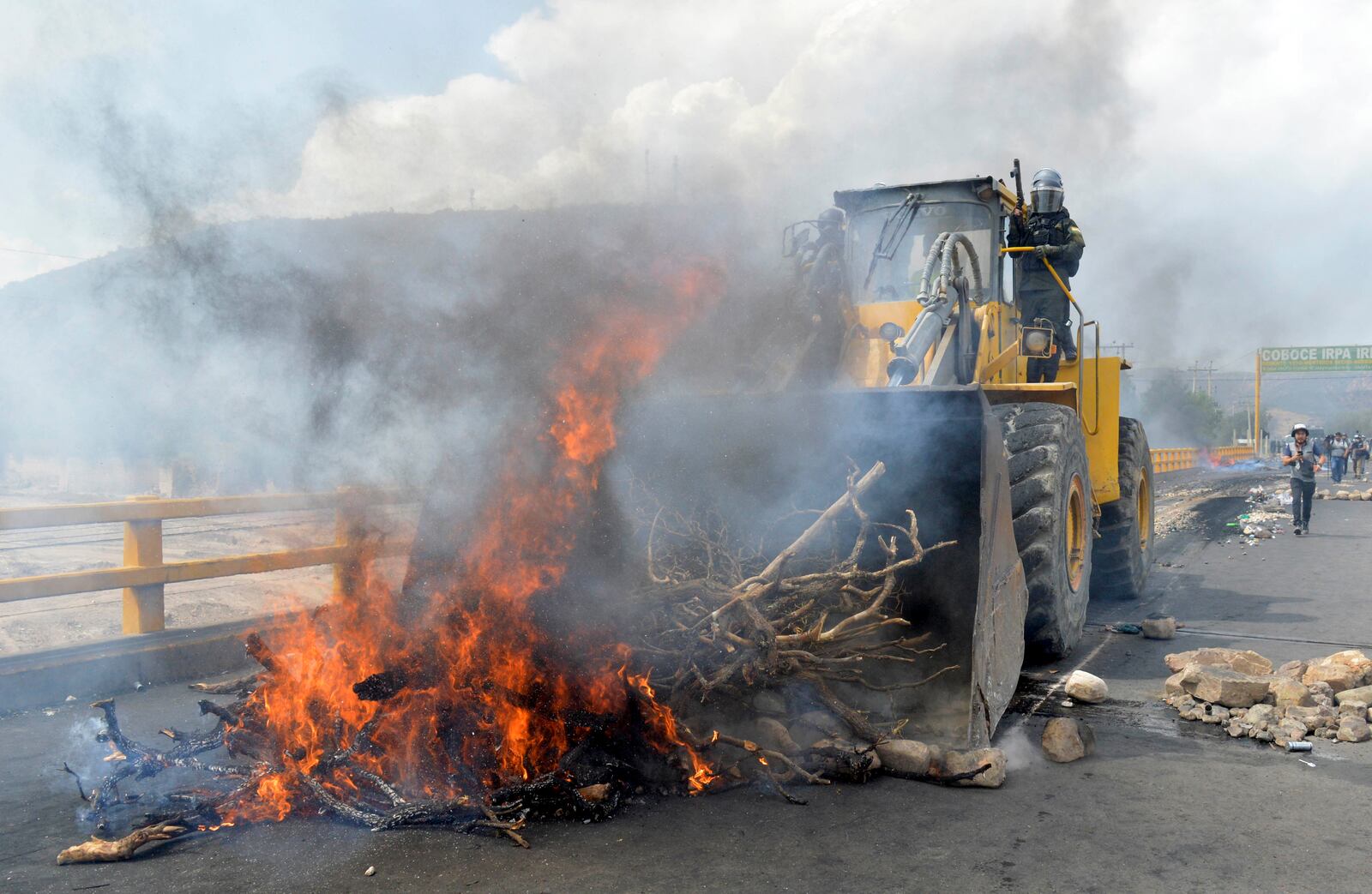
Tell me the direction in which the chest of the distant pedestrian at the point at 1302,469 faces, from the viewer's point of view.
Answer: toward the camera

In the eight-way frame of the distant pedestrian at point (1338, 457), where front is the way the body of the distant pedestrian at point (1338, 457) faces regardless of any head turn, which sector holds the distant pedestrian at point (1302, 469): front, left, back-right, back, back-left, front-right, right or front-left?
front

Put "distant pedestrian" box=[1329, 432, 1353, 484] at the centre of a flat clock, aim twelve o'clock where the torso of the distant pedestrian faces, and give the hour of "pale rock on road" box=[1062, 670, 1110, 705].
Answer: The pale rock on road is roughly at 12 o'clock from the distant pedestrian.

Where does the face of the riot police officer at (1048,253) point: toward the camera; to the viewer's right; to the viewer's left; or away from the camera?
toward the camera

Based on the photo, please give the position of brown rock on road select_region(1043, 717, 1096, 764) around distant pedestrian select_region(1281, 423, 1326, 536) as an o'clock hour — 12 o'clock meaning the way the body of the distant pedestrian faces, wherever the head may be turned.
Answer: The brown rock on road is roughly at 12 o'clock from the distant pedestrian.

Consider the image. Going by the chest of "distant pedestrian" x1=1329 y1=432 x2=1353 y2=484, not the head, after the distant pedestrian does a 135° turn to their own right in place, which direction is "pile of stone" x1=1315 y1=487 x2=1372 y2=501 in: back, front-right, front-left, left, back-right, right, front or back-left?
back-left

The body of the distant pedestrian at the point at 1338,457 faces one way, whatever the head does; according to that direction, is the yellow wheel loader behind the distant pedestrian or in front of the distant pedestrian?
in front

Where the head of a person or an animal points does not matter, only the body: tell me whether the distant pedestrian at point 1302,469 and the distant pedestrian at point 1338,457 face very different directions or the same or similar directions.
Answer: same or similar directions

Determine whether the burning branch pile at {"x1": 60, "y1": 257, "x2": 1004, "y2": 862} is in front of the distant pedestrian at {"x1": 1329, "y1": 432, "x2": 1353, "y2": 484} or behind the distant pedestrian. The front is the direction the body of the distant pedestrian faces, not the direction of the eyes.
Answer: in front

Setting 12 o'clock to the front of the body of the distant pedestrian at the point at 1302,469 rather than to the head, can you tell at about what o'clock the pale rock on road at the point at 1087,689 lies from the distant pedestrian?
The pale rock on road is roughly at 12 o'clock from the distant pedestrian.

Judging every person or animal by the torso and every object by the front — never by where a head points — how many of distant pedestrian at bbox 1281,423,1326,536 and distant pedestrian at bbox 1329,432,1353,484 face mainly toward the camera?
2

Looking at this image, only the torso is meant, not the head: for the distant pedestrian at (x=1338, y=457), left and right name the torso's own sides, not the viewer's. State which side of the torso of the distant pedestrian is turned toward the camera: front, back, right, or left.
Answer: front

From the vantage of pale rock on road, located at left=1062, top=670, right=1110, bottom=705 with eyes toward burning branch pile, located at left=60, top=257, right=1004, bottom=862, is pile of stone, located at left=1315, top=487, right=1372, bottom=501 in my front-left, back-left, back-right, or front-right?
back-right

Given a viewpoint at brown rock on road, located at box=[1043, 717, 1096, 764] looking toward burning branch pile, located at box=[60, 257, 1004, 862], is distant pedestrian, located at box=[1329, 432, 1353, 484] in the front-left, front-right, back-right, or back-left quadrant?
back-right

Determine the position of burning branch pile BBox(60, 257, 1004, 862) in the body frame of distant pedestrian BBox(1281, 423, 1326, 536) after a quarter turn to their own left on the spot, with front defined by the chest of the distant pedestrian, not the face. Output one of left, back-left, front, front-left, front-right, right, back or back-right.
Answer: right

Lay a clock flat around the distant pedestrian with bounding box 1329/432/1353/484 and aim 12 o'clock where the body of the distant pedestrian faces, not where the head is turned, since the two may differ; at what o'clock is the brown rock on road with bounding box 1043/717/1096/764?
The brown rock on road is roughly at 12 o'clock from the distant pedestrian.

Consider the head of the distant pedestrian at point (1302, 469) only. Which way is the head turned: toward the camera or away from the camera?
toward the camera
